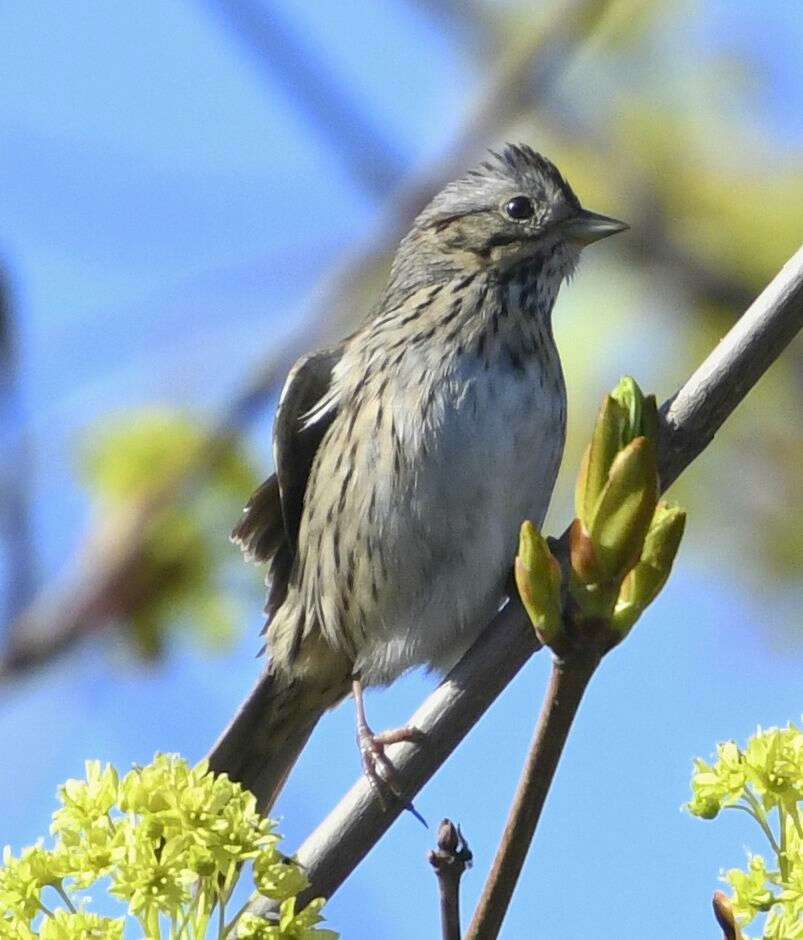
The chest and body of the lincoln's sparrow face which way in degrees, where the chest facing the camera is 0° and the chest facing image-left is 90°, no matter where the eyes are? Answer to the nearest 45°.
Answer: approximately 315°
